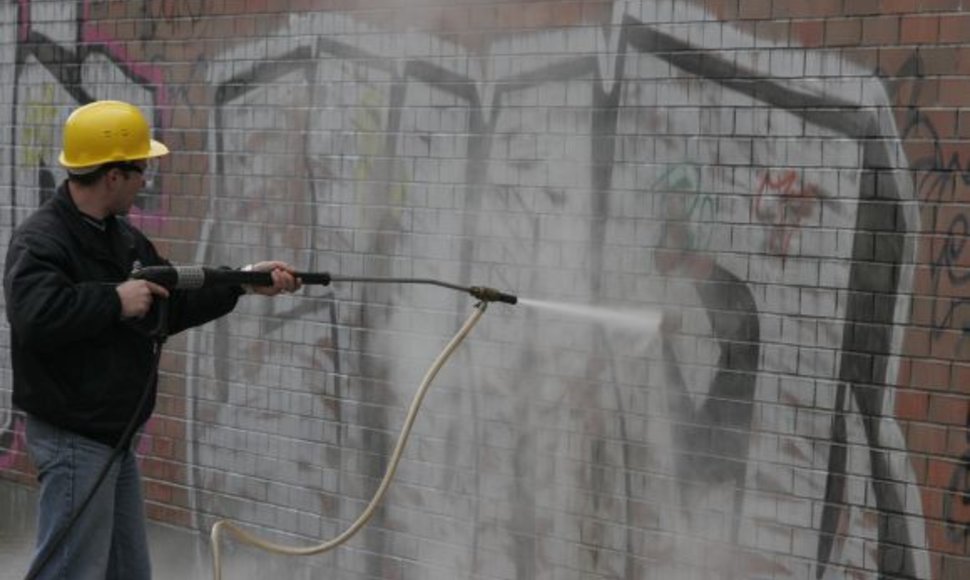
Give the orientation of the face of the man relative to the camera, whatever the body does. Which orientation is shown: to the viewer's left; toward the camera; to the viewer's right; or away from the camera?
to the viewer's right

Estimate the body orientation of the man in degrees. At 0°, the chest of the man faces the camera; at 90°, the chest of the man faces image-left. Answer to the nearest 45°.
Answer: approximately 270°
